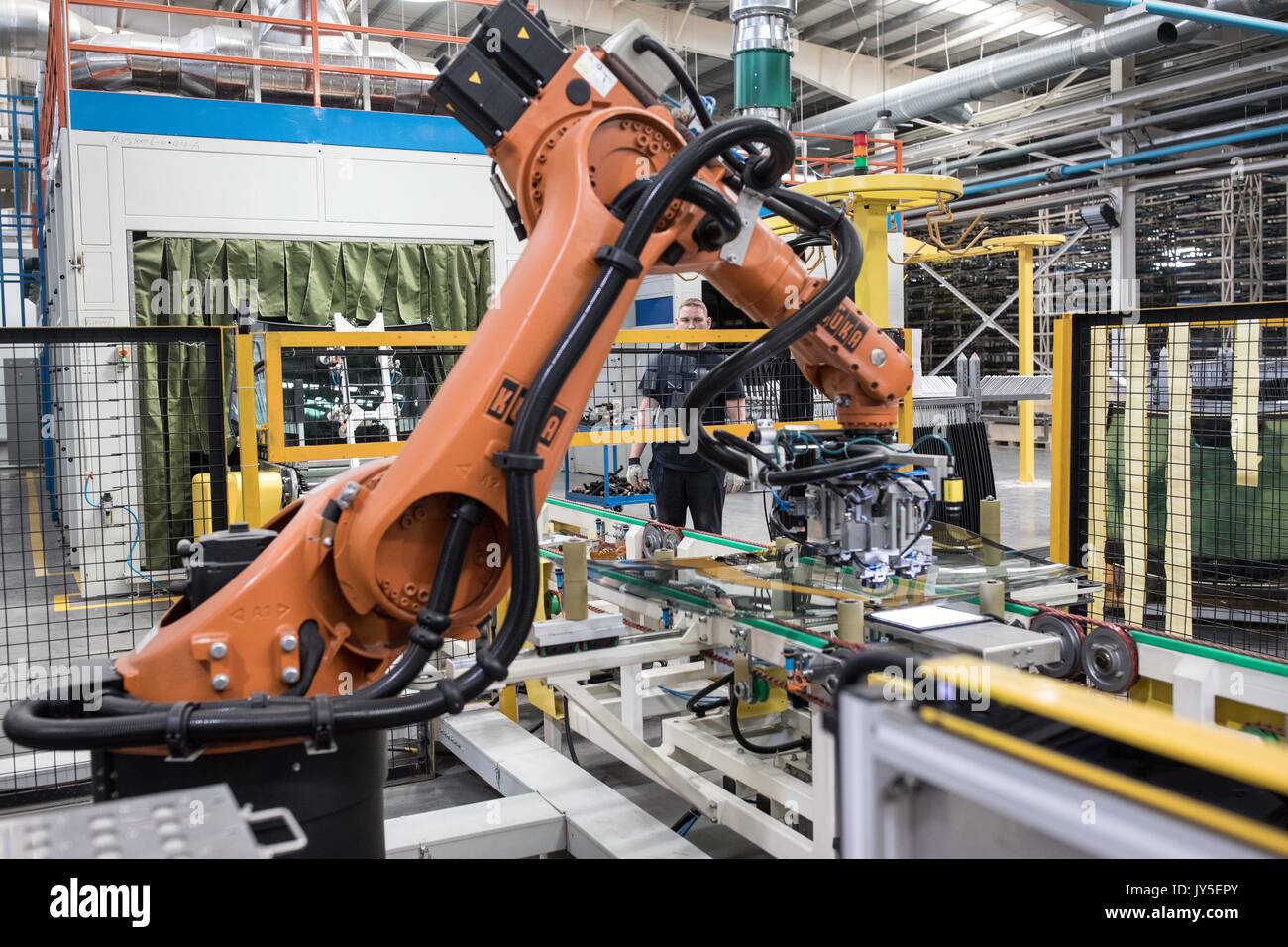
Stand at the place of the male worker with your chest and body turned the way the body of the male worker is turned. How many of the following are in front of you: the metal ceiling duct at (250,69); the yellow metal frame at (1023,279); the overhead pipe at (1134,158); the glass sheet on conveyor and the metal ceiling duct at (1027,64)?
1

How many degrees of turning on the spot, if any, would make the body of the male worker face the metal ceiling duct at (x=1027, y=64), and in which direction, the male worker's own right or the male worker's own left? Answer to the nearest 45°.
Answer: approximately 135° to the male worker's own left

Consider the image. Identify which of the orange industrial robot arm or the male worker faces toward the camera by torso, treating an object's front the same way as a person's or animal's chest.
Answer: the male worker

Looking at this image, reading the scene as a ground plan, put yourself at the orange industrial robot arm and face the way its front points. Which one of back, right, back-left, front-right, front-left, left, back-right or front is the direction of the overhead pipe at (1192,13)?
front-left

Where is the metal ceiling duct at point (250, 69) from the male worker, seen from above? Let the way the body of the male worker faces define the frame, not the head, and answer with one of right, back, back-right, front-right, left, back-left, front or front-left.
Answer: back-right

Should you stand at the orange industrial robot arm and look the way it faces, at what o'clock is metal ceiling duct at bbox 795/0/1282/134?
The metal ceiling duct is roughly at 10 o'clock from the orange industrial robot arm.

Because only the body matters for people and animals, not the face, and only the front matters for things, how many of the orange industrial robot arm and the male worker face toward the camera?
1

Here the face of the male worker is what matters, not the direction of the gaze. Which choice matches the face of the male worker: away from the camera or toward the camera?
toward the camera

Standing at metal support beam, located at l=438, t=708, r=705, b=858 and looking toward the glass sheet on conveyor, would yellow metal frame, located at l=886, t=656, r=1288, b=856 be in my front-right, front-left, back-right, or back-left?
front-right

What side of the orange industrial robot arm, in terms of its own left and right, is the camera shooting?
right

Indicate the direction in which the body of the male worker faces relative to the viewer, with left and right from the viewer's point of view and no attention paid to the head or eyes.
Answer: facing the viewer

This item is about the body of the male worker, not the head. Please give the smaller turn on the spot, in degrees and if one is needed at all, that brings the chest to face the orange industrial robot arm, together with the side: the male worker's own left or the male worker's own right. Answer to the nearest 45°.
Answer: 0° — they already face it

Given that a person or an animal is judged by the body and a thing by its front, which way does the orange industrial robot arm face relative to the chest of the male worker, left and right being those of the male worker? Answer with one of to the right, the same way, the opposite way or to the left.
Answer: to the left

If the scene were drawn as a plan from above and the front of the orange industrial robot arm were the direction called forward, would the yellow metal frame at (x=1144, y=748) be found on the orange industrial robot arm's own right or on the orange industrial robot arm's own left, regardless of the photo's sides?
on the orange industrial robot arm's own right

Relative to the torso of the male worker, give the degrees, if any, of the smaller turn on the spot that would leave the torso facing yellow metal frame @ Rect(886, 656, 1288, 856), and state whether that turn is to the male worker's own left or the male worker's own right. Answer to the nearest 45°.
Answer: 0° — they already face it
